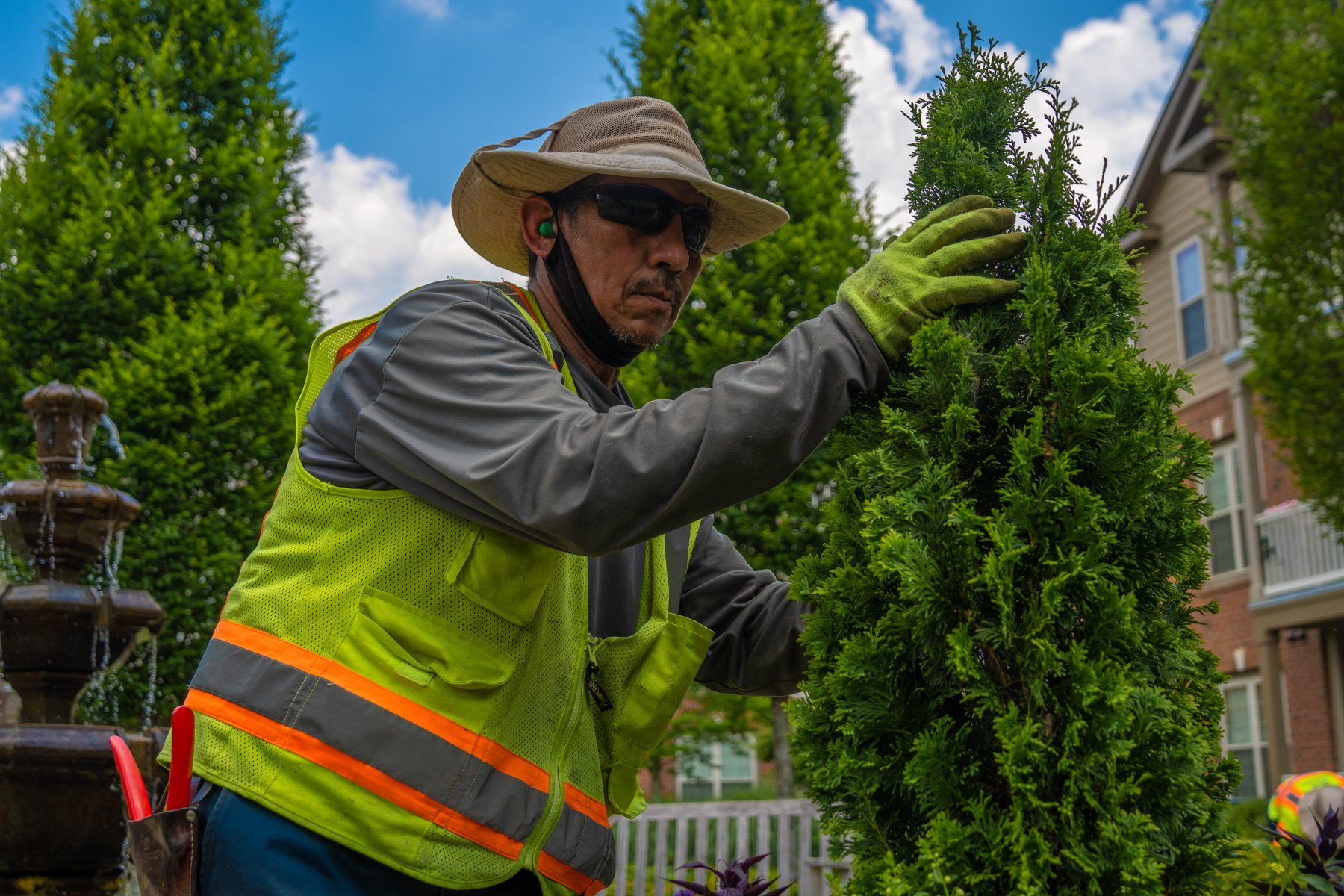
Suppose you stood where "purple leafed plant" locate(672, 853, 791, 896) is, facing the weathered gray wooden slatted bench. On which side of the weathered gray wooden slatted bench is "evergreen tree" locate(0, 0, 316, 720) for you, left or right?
left

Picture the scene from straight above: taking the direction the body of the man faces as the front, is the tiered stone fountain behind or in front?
behind

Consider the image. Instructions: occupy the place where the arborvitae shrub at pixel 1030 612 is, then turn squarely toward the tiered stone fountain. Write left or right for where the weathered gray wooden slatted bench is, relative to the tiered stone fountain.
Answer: right

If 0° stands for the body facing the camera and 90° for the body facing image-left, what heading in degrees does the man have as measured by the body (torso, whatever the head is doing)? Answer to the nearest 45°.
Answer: approximately 315°

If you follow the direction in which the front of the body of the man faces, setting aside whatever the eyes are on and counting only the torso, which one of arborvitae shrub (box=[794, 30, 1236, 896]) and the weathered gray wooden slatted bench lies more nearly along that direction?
the arborvitae shrub

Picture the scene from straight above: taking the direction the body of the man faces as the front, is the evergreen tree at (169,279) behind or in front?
behind

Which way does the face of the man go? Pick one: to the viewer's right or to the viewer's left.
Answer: to the viewer's right

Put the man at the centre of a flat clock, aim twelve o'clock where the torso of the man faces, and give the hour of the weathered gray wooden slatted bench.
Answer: The weathered gray wooden slatted bench is roughly at 8 o'clock from the man.

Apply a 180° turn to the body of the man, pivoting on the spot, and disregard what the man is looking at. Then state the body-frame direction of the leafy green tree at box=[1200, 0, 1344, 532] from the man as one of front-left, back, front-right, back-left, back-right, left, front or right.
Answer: right

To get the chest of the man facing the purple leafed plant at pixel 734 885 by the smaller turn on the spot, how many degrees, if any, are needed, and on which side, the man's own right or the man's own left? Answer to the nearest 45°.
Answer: approximately 90° to the man's own left

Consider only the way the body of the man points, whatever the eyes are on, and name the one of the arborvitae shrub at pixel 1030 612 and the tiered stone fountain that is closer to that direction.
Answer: the arborvitae shrub
